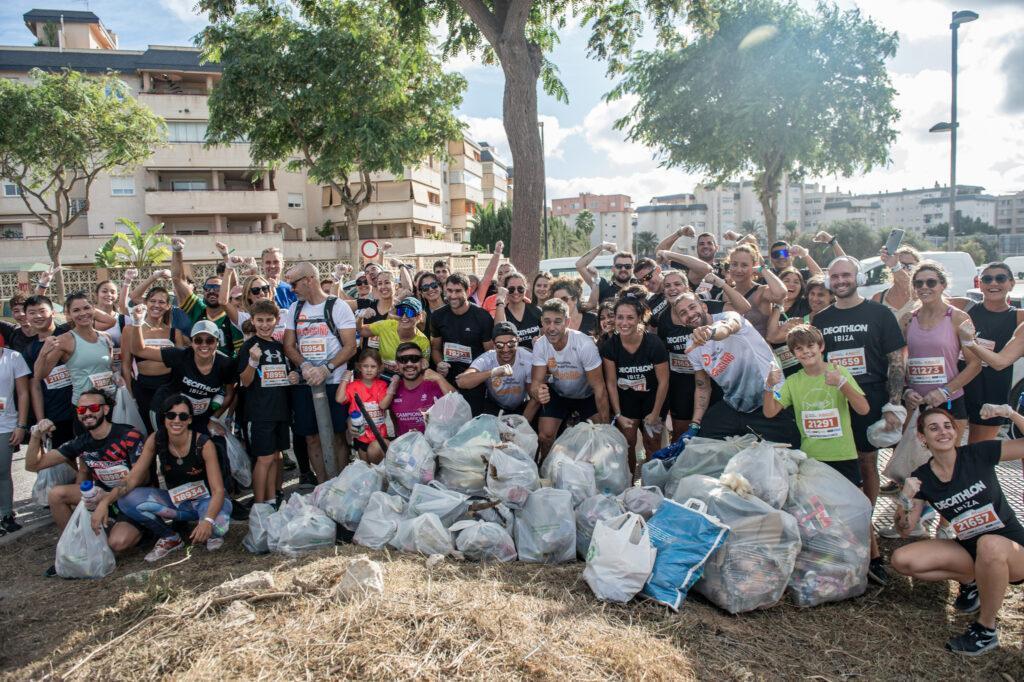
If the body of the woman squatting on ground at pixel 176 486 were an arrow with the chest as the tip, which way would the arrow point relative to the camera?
toward the camera

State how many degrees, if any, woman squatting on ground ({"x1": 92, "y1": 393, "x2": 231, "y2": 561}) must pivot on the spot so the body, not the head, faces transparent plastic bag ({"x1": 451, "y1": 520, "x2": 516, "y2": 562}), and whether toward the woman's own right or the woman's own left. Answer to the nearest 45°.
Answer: approximately 45° to the woman's own left

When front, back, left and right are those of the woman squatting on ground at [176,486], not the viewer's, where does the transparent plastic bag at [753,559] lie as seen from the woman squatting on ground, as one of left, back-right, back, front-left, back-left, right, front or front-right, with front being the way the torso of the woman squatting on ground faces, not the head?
front-left

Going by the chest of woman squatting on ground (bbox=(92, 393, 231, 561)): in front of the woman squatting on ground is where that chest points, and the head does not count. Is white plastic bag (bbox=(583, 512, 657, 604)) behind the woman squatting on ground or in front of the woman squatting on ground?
in front

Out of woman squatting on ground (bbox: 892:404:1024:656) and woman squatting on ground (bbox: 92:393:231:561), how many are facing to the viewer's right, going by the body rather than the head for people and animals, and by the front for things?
0

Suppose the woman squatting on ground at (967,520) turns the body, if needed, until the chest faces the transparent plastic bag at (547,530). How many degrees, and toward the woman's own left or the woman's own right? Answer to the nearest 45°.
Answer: approximately 45° to the woman's own right

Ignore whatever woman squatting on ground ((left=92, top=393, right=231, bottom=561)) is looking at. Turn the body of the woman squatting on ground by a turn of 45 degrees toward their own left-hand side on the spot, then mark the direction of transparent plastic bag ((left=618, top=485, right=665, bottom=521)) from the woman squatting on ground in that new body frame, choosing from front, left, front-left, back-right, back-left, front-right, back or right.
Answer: front

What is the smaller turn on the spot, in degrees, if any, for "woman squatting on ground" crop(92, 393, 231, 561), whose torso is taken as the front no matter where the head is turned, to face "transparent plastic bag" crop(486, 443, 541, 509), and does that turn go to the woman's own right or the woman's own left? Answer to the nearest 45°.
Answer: approximately 45° to the woman's own left

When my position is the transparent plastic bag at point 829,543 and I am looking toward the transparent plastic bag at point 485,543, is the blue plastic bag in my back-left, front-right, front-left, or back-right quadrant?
front-left

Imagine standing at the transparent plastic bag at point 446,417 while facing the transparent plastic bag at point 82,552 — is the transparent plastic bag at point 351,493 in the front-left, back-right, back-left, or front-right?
front-left

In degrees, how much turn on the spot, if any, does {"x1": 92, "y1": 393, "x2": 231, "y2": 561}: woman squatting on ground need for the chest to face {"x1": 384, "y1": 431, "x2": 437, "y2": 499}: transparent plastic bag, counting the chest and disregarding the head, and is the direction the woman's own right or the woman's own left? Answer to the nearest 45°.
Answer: approximately 45° to the woman's own left

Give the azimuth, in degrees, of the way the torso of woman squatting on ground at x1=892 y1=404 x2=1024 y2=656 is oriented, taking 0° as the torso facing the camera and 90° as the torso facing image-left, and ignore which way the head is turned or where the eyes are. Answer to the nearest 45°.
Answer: approximately 45°
